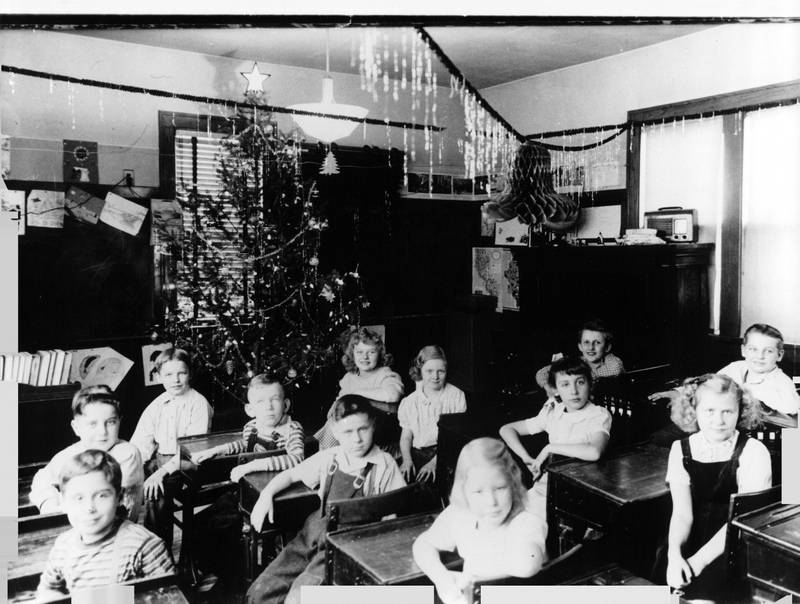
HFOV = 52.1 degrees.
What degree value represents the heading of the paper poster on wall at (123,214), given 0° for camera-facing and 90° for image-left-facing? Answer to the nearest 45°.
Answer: approximately 0°

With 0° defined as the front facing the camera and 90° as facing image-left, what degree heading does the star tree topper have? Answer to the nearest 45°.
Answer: approximately 0°

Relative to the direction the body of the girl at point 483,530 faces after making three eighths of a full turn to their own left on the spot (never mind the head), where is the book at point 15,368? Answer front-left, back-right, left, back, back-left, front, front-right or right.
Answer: back-left

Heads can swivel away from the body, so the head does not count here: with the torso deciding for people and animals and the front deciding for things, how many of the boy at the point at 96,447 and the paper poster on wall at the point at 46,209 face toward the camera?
2
